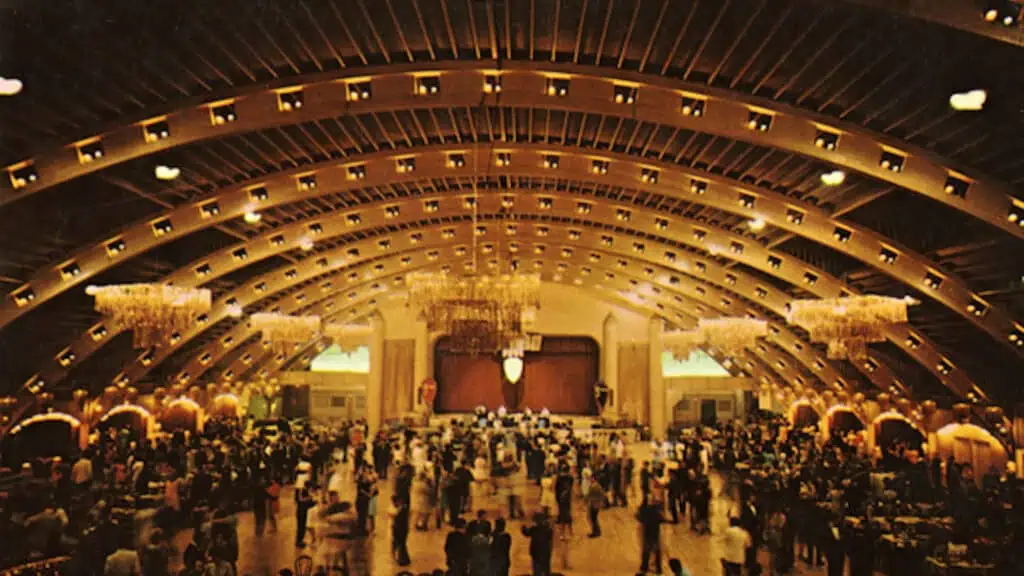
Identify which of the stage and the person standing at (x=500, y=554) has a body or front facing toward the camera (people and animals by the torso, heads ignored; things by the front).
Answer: the stage

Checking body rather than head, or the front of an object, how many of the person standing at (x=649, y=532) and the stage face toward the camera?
1

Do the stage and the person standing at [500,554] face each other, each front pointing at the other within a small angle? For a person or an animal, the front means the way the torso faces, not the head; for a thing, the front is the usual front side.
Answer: yes

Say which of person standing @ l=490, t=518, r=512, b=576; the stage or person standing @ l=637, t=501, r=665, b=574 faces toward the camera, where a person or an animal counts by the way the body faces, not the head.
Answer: the stage

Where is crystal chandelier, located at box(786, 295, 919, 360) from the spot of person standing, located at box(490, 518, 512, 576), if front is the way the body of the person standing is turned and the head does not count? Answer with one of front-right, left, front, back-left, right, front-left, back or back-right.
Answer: front-right

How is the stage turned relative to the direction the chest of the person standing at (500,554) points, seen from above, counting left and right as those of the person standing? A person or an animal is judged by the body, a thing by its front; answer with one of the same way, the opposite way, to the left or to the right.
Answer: the opposite way

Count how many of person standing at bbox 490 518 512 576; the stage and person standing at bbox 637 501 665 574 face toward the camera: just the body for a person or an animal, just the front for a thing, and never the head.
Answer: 1

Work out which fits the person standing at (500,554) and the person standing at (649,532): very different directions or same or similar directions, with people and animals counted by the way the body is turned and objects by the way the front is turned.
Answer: same or similar directions

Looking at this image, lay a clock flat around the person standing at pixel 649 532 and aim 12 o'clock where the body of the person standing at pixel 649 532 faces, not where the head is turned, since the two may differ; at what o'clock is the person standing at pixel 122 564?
the person standing at pixel 122 564 is roughly at 8 o'clock from the person standing at pixel 649 532.

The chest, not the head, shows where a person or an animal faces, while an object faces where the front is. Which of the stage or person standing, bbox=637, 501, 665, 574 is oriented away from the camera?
the person standing

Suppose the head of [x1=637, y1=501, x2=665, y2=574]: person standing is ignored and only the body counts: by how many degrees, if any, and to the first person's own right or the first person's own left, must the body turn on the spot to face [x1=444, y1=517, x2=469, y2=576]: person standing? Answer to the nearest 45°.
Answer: approximately 135° to the first person's own left

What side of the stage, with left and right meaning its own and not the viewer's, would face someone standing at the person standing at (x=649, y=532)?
front

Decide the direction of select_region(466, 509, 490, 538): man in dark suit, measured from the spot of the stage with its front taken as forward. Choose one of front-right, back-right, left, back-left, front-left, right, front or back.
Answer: front

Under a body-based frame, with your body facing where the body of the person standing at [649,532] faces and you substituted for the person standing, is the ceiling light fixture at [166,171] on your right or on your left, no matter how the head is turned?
on your left

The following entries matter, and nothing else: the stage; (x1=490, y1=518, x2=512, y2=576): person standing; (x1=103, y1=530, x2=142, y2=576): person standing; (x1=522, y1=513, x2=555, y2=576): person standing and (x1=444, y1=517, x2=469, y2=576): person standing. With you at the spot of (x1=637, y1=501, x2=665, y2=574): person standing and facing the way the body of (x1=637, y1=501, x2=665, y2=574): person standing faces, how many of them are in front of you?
1

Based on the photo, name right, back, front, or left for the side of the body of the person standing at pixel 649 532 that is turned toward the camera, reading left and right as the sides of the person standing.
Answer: back

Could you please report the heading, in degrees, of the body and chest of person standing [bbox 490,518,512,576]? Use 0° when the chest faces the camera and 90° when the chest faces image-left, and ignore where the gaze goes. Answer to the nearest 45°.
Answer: approximately 180°

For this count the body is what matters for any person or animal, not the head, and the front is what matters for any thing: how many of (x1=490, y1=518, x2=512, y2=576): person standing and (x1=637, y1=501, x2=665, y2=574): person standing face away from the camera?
2

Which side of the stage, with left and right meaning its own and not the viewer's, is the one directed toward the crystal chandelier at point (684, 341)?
left

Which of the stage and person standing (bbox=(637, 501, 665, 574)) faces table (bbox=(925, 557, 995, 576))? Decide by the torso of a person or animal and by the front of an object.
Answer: the stage

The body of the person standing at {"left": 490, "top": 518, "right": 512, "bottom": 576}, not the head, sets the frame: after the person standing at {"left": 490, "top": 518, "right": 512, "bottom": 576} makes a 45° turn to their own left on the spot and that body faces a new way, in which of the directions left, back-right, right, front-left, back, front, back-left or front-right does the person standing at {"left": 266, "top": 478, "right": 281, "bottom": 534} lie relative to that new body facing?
front

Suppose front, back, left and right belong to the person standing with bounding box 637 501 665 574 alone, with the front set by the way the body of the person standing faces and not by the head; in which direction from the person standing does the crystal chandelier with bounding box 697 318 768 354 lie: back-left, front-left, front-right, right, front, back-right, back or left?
front

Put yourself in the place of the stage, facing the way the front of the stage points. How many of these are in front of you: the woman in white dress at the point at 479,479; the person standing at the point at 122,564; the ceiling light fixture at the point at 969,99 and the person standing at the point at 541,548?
4
